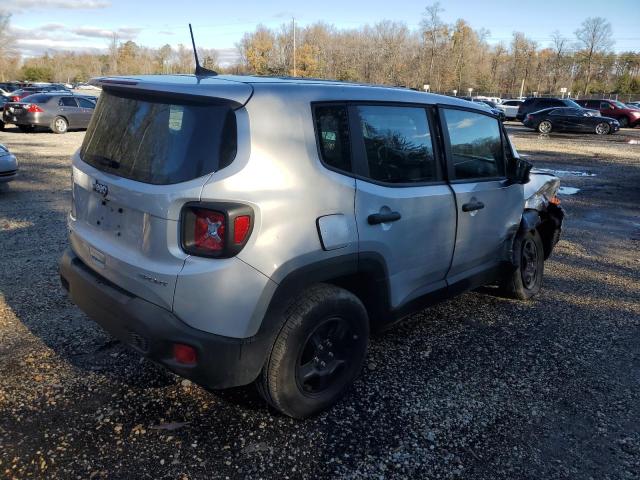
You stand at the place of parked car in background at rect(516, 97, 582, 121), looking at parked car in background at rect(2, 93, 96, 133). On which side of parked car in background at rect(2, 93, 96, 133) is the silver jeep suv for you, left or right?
left

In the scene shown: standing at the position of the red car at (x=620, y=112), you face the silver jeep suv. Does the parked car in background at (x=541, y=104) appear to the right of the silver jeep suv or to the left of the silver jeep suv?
right

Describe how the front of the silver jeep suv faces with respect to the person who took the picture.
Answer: facing away from the viewer and to the right of the viewer

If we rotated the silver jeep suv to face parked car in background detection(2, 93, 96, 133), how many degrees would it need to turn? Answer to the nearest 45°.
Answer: approximately 90° to its left

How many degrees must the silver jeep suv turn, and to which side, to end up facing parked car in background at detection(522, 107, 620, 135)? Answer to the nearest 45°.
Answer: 0° — it already faces it

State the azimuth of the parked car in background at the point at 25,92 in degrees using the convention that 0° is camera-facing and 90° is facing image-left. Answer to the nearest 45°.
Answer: approximately 225°

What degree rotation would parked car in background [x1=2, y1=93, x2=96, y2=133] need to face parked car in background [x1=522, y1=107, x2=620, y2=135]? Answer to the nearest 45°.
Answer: approximately 45° to its right

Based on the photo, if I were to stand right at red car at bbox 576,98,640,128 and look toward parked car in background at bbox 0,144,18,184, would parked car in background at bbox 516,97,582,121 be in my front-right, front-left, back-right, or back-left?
front-right

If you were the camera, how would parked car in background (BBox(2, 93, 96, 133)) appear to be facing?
facing away from the viewer and to the right of the viewer

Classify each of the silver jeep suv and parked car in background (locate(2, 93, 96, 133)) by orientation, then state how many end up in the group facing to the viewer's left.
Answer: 0
